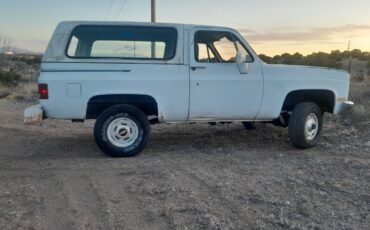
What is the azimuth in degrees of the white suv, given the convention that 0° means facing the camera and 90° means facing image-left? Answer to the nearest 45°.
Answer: approximately 270°
